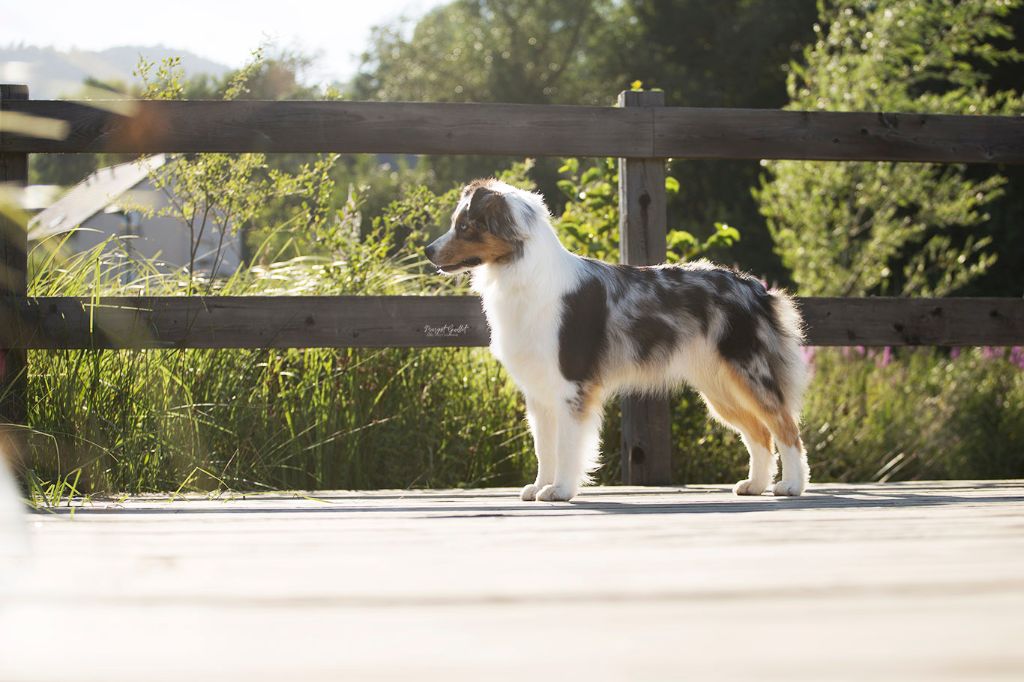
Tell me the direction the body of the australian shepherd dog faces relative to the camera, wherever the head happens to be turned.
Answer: to the viewer's left

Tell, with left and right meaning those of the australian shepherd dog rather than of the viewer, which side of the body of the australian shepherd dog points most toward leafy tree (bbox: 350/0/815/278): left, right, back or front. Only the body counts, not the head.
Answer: right

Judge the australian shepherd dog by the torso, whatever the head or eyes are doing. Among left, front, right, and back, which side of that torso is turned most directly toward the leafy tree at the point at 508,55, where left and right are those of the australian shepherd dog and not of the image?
right

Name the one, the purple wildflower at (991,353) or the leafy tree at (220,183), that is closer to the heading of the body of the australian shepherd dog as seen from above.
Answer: the leafy tree

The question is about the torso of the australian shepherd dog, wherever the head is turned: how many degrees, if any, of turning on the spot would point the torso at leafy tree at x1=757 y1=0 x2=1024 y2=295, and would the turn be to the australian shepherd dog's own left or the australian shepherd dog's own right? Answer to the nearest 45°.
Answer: approximately 90° to the australian shepherd dog's own right

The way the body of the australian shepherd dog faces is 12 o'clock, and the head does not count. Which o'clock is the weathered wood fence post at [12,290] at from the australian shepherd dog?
The weathered wood fence post is roughly at 12 o'clock from the australian shepherd dog.

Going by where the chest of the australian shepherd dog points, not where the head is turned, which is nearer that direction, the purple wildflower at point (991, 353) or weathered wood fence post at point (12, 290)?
the weathered wood fence post
